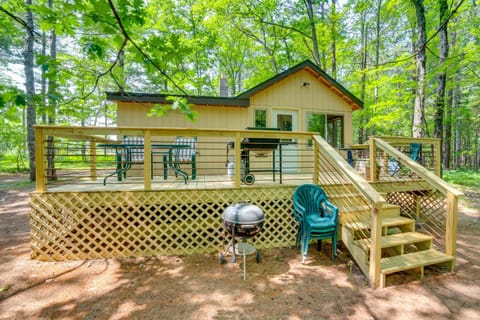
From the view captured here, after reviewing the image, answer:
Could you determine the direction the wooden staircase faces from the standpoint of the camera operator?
facing the viewer and to the right of the viewer

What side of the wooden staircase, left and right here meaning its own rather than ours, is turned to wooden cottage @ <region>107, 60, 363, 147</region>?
back

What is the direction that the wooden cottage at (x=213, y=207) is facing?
toward the camera
